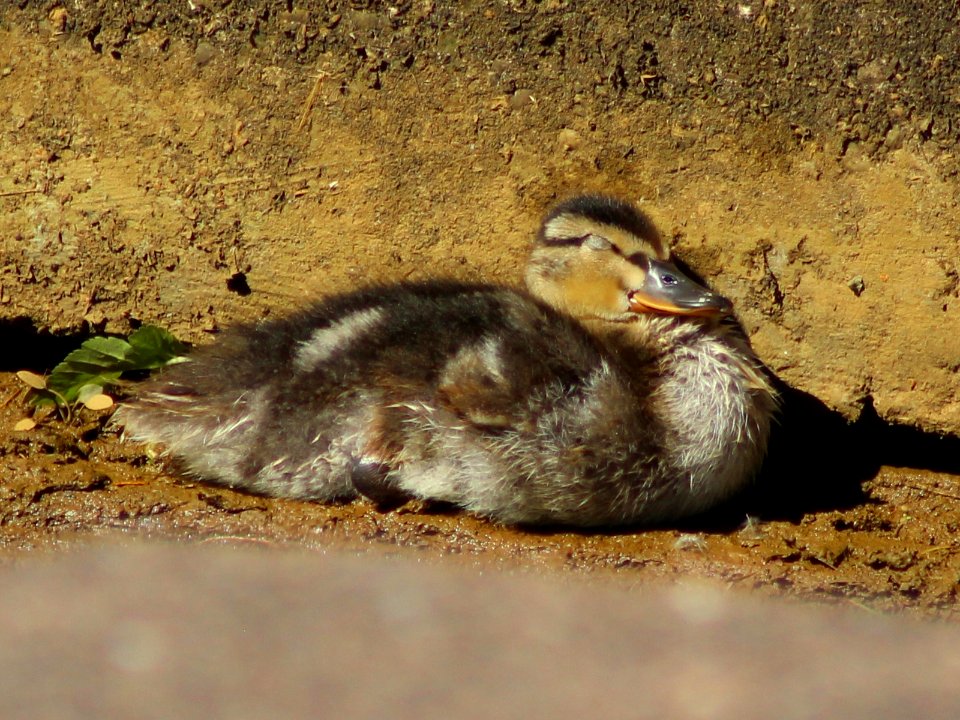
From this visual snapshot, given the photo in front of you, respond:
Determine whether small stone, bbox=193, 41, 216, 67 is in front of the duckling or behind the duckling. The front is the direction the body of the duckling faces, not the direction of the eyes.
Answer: behind

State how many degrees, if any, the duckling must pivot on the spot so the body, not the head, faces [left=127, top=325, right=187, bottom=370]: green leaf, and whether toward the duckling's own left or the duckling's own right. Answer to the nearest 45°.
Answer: approximately 135° to the duckling's own left

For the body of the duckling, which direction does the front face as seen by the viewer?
to the viewer's right
